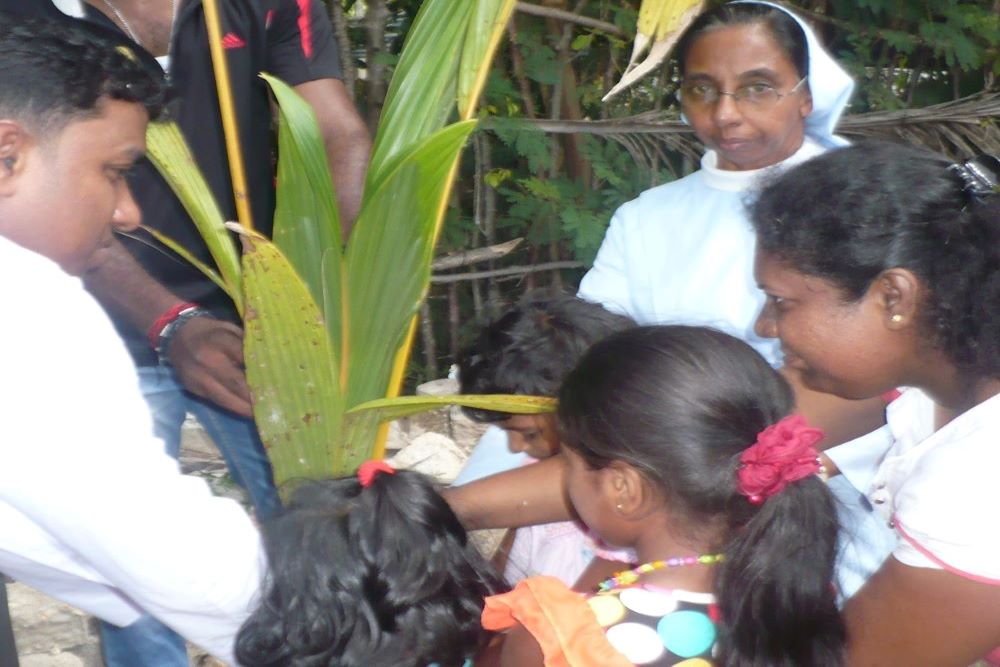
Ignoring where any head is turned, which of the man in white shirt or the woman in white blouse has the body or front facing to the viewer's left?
the woman in white blouse

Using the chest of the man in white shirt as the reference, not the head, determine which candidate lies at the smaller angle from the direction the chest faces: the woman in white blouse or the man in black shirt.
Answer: the woman in white blouse

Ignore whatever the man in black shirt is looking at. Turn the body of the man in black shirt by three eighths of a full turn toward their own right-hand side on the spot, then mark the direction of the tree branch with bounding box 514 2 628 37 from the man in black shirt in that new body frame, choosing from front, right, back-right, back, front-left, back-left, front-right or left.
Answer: right

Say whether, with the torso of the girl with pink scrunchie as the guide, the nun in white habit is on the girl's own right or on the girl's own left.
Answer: on the girl's own right

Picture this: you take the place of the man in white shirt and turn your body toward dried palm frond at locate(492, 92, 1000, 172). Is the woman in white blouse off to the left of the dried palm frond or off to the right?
right

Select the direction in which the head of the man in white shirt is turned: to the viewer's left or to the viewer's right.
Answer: to the viewer's right

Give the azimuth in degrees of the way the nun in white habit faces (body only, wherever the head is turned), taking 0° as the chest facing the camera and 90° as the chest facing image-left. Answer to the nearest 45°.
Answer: approximately 45°

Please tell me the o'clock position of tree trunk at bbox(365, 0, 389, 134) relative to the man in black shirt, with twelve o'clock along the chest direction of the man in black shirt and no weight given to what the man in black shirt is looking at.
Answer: The tree trunk is roughly at 7 o'clock from the man in black shirt.

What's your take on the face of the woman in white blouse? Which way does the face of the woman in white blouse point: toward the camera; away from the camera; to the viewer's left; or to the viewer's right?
to the viewer's left

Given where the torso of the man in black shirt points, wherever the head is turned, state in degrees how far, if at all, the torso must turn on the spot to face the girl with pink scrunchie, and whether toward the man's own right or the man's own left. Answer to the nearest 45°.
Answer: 0° — they already face them

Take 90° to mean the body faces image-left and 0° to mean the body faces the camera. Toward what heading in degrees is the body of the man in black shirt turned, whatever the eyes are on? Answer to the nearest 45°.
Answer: approximately 0°

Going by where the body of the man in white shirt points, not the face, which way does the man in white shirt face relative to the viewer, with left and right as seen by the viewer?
facing to the right of the viewer

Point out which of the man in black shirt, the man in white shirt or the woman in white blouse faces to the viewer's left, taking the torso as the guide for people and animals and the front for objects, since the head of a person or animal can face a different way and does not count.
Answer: the woman in white blouse

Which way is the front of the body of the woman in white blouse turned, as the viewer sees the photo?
to the viewer's left

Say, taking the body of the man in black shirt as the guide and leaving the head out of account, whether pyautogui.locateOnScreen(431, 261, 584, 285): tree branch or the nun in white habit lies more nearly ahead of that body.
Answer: the nun in white habit
